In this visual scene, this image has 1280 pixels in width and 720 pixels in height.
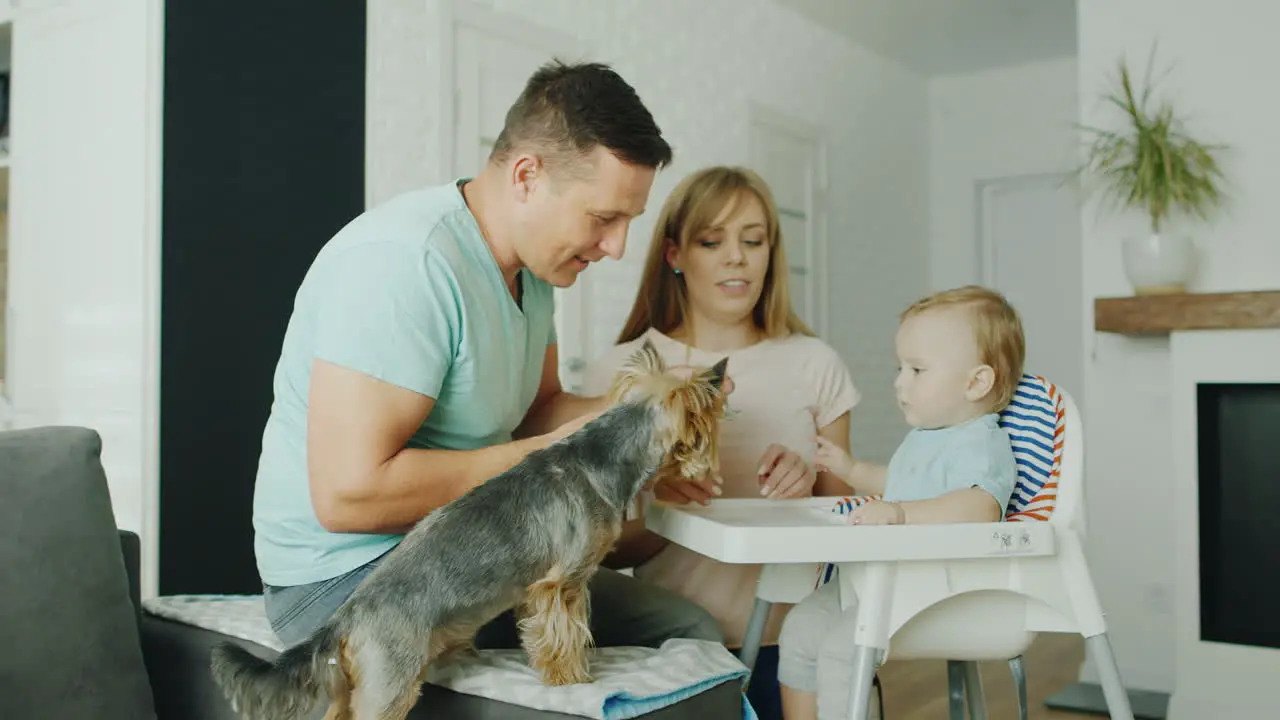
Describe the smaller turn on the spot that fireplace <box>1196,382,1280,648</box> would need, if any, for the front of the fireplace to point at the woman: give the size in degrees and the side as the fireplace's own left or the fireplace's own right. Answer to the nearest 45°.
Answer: approximately 45° to the fireplace's own right

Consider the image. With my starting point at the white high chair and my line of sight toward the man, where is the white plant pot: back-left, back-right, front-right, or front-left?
back-right

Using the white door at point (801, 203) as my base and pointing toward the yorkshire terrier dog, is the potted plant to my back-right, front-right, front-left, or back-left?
front-left

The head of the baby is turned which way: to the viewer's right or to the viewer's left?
to the viewer's left

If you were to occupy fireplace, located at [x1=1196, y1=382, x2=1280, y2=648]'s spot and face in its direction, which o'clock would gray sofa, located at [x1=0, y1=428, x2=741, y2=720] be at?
The gray sofa is roughly at 1 o'clock from the fireplace.

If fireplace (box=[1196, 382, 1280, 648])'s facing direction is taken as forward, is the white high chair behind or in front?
in front

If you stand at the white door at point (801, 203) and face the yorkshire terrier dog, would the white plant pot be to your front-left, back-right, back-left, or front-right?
front-left

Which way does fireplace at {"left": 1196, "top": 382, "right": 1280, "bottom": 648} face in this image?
toward the camera
